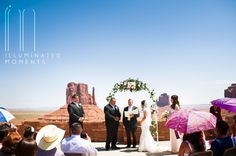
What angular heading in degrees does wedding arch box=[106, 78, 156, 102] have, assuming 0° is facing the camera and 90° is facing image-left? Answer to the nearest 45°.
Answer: approximately 0°

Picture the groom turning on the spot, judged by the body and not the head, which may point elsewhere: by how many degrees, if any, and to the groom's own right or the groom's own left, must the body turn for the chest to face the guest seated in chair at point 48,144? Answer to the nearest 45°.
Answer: approximately 45° to the groom's own right

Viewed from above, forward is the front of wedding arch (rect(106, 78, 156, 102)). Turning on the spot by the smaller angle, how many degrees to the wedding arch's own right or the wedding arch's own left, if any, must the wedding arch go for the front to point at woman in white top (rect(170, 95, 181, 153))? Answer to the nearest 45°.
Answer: approximately 45° to the wedding arch's own left

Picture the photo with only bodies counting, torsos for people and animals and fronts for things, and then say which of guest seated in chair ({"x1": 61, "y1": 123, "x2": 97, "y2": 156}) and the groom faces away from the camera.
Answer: the guest seated in chair

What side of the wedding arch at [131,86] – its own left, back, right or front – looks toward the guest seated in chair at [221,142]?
front

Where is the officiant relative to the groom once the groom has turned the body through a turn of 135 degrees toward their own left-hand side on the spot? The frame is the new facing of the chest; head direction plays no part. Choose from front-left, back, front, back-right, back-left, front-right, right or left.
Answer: right

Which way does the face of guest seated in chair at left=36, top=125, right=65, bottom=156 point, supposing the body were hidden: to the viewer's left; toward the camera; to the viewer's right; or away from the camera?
away from the camera

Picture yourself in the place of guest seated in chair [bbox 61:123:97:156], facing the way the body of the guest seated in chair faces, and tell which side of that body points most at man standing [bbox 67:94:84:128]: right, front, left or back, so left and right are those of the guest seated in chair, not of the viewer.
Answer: front

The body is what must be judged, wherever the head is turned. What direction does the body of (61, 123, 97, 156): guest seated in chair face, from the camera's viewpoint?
away from the camera

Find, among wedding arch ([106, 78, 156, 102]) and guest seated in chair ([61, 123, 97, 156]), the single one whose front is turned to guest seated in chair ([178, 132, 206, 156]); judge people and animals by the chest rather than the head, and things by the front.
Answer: the wedding arch

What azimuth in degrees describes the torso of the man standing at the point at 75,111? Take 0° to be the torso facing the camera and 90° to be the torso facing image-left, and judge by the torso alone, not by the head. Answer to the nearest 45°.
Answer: approximately 315°

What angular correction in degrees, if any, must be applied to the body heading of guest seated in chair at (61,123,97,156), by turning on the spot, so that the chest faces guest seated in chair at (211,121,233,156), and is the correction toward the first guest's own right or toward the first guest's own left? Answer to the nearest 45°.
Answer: approximately 135° to the first guest's own right
